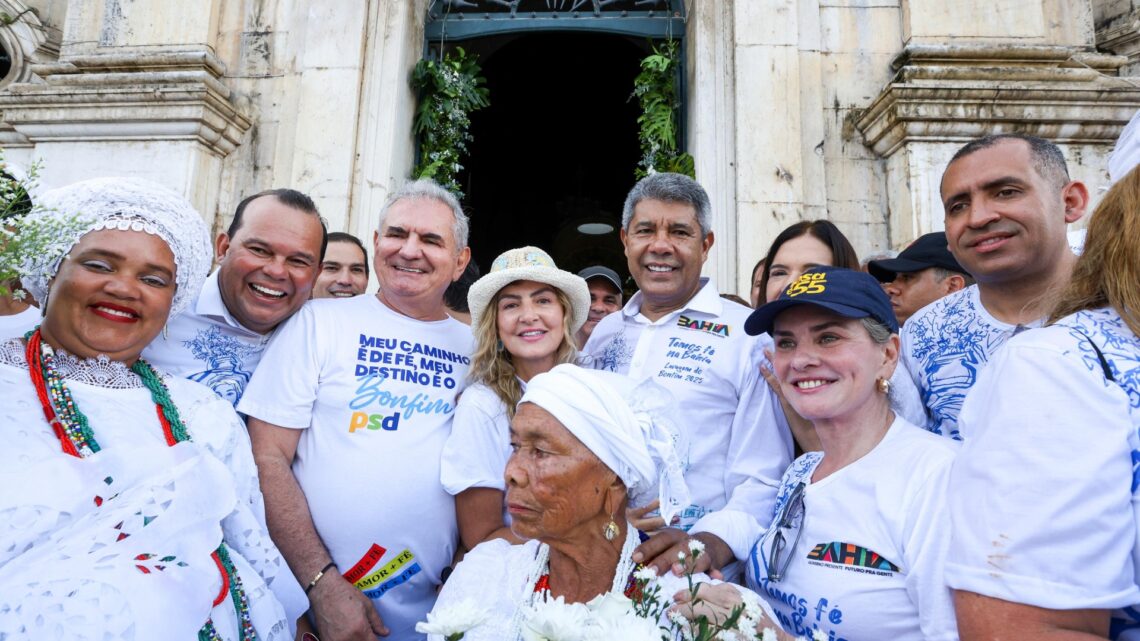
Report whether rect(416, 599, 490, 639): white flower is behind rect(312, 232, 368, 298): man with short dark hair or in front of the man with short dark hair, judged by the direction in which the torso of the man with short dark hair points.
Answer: in front

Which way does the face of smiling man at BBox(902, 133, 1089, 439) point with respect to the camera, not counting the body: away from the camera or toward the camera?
toward the camera

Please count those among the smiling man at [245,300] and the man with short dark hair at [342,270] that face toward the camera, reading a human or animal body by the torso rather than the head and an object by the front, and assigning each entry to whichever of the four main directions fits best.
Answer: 2

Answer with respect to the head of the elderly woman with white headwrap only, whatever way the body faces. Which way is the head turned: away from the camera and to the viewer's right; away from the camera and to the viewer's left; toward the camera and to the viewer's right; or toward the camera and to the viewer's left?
toward the camera and to the viewer's left

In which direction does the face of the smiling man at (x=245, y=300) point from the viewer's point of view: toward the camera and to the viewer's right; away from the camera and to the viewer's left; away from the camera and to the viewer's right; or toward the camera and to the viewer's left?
toward the camera and to the viewer's right

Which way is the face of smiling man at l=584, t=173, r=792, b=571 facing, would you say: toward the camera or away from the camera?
toward the camera

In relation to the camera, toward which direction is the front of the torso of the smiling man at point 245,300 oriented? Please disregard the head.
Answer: toward the camera

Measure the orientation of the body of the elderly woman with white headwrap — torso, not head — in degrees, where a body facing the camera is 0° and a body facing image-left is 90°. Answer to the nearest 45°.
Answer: approximately 45°

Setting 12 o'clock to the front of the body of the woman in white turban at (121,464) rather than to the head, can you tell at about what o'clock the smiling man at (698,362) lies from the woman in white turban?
The smiling man is roughly at 9 o'clock from the woman in white turban.

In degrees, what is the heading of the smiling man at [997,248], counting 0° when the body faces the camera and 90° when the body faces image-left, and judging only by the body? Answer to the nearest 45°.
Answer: approximately 45°

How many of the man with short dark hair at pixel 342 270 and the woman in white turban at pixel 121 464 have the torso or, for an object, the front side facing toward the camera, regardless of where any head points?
2

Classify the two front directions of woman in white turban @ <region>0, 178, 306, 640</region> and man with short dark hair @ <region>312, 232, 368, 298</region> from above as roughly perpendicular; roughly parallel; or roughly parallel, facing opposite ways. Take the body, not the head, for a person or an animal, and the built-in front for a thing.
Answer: roughly parallel

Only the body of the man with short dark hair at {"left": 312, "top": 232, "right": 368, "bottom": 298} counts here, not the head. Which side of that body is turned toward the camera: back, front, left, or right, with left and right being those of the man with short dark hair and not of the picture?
front

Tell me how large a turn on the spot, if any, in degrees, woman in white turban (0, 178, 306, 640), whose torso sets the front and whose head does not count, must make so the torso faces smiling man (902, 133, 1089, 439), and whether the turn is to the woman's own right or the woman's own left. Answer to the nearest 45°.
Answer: approximately 90° to the woman's own left

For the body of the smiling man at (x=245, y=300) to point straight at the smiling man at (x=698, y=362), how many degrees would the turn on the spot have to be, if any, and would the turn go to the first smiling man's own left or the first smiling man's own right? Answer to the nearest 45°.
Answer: approximately 90° to the first smiling man's own left
